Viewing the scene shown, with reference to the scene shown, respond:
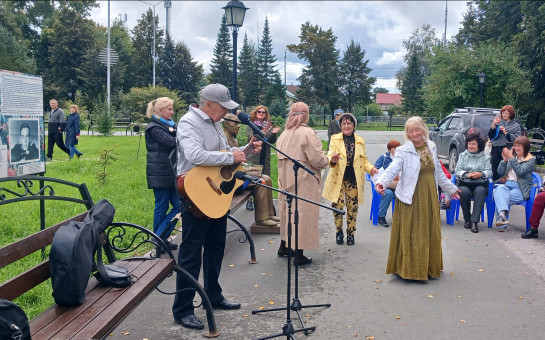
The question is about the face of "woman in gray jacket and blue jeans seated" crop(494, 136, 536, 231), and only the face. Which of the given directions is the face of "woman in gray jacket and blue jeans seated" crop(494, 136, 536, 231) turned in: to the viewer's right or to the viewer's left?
to the viewer's left

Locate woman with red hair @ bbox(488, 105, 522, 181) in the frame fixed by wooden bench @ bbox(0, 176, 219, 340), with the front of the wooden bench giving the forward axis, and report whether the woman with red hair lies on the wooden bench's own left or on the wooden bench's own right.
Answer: on the wooden bench's own left

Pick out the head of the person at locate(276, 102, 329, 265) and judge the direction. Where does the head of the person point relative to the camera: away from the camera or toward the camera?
away from the camera

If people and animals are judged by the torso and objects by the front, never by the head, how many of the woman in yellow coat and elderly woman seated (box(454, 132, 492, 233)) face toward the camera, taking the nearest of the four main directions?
2

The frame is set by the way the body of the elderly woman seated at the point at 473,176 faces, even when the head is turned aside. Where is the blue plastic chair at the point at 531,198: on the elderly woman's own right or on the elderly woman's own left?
on the elderly woman's own left

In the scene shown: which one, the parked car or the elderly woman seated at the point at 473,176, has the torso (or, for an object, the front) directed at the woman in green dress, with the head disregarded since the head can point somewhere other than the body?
the elderly woman seated

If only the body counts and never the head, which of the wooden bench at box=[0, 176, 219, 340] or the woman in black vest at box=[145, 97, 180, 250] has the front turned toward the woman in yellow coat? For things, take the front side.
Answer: the woman in black vest

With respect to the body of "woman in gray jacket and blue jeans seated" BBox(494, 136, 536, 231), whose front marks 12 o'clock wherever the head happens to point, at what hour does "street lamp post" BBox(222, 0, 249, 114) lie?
The street lamp post is roughly at 2 o'clock from the woman in gray jacket and blue jeans seated.

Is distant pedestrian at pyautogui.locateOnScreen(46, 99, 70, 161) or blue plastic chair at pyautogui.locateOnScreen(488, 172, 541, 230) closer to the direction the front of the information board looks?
the blue plastic chair

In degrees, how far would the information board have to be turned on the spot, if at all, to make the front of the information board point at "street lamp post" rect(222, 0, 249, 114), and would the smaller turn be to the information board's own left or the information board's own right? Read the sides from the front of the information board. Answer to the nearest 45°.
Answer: approximately 90° to the information board's own left

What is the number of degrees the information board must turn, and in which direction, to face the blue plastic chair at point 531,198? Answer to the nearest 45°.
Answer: approximately 45° to its left

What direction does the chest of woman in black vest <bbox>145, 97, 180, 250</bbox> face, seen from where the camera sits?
to the viewer's right

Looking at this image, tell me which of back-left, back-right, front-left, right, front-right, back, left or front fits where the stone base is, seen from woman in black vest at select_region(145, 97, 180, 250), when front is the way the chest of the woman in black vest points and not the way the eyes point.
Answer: front-left

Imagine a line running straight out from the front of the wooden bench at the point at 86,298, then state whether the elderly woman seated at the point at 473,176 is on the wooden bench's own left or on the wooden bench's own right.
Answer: on the wooden bench's own left

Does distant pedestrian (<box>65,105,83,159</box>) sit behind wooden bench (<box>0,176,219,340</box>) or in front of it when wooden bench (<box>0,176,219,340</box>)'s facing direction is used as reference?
behind
